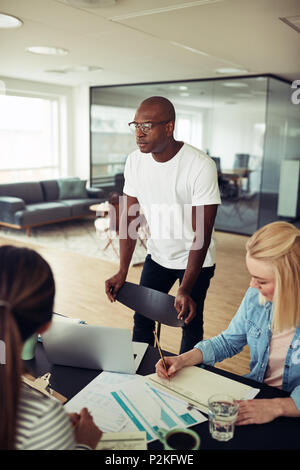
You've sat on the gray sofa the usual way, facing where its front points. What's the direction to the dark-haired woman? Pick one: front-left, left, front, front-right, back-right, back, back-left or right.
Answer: front-right

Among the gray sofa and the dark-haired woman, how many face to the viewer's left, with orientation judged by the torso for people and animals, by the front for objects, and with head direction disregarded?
0

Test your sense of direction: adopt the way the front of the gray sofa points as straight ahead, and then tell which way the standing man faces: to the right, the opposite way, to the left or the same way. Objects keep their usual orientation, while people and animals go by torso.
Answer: to the right

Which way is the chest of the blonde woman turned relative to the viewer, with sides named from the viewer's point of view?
facing the viewer and to the left of the viewer

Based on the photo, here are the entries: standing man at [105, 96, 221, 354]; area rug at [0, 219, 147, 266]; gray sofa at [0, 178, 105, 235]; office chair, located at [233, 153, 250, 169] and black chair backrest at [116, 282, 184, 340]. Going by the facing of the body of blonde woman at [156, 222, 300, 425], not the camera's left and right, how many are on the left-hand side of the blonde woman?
0

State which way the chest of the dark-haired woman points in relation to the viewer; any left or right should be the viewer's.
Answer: facing away from the viewer and to the right of the viewer

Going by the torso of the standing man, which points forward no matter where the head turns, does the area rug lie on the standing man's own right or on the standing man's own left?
on the standing man's own right

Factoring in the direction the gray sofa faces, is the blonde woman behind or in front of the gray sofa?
in front

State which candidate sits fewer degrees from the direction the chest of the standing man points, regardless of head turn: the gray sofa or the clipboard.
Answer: the clipboard

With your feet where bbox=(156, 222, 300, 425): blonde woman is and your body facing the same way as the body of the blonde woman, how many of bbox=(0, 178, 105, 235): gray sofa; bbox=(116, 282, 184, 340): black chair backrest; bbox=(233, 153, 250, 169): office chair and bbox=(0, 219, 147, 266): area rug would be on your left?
0

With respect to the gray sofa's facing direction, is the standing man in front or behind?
in front

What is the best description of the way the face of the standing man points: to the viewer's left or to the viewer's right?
to the viewer's left

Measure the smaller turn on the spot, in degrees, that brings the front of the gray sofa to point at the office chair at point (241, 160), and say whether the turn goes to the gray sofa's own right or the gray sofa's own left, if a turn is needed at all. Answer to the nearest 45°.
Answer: approximately 45° to the gray sofa's own left

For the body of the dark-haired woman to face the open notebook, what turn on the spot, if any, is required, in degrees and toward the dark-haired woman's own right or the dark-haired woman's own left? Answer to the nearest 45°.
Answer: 0° — they already face it

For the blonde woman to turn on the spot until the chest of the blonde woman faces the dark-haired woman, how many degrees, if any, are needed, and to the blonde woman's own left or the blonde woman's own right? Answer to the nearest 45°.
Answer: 0° — they already face them

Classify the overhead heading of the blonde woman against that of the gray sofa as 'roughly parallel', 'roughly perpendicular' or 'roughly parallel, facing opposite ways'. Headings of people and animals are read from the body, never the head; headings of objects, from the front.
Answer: roughly perpendicular

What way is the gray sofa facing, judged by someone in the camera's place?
facing the viewer and to the right of the viewer
